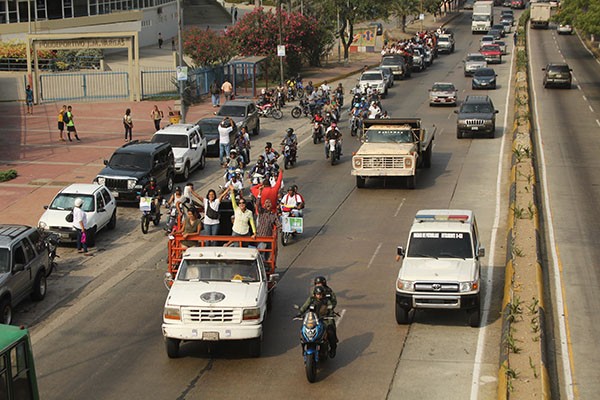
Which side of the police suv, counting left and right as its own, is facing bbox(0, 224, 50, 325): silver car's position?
right

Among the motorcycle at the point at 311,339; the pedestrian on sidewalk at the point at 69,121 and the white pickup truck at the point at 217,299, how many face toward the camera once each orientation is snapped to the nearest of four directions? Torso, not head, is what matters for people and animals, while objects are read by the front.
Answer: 2

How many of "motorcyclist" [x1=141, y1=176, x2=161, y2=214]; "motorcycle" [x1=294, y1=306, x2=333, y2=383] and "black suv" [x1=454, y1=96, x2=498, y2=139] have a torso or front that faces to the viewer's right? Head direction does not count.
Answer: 0

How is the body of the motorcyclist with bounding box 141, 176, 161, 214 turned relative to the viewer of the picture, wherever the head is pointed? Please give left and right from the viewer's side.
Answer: facing the viewer and to the left of the viewer

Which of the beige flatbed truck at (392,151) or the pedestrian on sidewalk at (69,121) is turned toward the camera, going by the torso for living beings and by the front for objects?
the beige flatbed truck

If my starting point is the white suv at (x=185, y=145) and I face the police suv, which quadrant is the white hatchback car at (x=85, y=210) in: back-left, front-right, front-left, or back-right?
front-right

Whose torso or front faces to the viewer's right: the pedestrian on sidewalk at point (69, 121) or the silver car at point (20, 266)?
the pedestrian on sidewalk

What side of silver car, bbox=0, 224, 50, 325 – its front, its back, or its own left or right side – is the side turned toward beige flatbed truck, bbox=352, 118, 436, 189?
back

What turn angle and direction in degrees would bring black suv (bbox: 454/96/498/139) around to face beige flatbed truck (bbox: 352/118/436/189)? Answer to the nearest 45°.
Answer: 0° — it already faces it

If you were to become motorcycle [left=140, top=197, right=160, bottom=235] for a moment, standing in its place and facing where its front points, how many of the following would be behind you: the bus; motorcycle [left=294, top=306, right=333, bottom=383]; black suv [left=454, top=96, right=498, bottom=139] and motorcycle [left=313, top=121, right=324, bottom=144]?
2

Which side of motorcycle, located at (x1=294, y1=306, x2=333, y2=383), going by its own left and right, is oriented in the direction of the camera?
front

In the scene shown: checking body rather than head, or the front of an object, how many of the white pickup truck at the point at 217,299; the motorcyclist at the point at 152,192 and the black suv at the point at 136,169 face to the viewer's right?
0

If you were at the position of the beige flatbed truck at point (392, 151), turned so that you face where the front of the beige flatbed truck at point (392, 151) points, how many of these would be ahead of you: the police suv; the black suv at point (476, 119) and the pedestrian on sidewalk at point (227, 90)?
1

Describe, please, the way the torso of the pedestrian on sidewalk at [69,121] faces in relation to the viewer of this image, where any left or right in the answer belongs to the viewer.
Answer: facing to the right of the viewer

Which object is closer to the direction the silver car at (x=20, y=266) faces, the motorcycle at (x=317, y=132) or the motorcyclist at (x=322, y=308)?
the motorcyclist

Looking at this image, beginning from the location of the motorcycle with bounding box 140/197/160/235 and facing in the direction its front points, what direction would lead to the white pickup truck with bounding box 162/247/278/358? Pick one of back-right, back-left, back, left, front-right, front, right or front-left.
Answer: front-left

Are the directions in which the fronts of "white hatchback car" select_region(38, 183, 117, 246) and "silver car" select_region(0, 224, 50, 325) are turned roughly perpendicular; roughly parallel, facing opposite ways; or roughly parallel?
roughly parallel

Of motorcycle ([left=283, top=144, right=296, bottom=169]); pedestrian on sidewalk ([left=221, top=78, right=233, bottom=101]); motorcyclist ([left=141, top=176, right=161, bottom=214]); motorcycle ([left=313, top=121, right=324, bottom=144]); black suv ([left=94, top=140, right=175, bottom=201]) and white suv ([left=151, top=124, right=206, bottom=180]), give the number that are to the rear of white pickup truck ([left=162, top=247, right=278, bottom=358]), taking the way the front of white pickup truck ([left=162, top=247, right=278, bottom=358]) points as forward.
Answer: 6

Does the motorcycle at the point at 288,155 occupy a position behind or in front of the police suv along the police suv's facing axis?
behind

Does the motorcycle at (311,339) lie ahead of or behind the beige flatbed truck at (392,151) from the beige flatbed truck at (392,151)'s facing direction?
ahead

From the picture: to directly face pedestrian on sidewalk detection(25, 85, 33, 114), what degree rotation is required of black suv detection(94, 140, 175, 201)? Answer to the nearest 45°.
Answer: approximately 135° to its right
